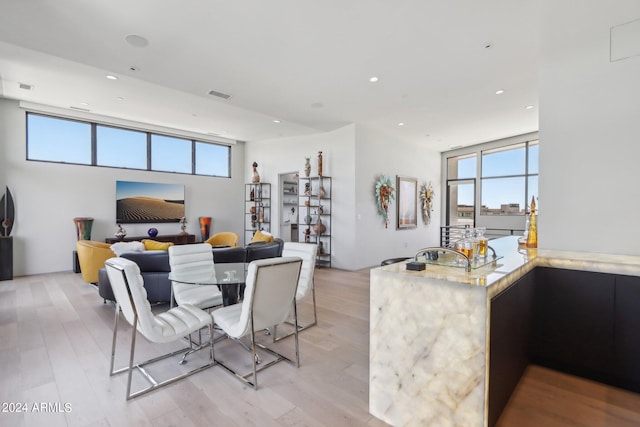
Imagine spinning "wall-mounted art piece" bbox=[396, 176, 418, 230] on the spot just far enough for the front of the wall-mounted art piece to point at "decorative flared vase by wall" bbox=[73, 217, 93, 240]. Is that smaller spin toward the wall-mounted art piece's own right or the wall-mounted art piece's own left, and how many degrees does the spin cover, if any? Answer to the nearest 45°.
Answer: approximately 90° to the wall-mounted art piece's own right

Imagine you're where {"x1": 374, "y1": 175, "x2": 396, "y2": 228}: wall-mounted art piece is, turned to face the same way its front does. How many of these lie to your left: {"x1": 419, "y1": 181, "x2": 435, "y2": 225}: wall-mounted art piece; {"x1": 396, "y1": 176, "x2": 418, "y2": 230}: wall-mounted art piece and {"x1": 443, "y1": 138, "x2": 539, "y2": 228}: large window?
3

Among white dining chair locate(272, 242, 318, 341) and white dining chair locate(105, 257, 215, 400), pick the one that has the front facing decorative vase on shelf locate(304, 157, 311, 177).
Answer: white dining chair locate(105, 257, 215, 400)

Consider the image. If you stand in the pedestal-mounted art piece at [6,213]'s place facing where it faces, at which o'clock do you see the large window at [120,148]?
The large window is roughly at 9 o'clock from the pedestal-mounted art piece.

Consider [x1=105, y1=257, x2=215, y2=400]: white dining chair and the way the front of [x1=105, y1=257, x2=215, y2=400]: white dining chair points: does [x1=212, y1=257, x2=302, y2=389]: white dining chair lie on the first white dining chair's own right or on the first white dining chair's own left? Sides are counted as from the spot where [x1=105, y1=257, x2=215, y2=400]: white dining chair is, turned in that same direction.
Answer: on the first white dining chair's own right

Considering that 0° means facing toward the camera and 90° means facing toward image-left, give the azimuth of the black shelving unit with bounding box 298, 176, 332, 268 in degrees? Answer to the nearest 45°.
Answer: approximately 45°

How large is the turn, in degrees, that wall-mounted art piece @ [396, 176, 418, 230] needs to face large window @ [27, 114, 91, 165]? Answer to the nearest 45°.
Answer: approximately 90° to its right

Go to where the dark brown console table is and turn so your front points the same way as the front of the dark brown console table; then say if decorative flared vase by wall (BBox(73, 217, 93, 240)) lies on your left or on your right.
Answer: on your right

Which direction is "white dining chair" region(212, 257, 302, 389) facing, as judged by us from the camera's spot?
facing away from the viewer and to the left of the viewer

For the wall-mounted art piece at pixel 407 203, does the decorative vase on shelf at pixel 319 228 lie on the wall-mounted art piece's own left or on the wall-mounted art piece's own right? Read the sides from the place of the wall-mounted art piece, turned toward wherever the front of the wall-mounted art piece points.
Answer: on the wall-mounted art piece's own right

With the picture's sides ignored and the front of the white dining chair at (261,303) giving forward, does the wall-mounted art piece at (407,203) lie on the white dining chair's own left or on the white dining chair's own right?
on the white dining chair's own right

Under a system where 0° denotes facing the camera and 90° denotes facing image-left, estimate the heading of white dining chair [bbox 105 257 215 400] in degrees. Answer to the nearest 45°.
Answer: approximately 225°
